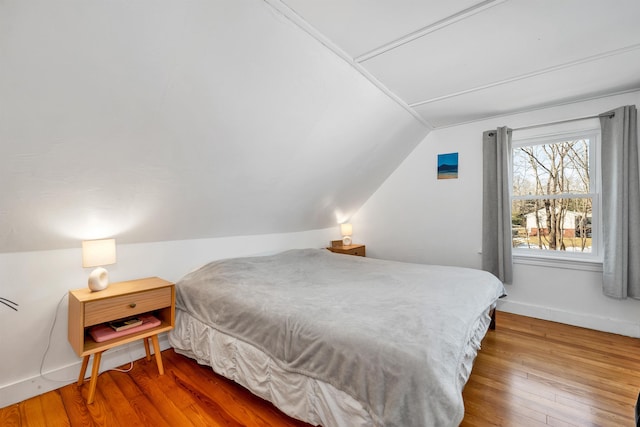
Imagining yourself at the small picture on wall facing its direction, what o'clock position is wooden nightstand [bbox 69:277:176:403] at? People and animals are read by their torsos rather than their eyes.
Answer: The wooden nightstand is roughly at 1 o'clock from the small picture on wall.

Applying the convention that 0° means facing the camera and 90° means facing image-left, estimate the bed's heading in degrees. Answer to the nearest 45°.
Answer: approximately 315°

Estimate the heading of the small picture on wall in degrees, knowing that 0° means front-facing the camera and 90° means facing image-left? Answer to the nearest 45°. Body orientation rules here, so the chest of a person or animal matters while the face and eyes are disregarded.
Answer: approximately 0°

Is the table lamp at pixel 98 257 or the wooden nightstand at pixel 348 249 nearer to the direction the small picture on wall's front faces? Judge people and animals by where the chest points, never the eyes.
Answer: the table lamp

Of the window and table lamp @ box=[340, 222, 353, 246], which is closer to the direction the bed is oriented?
the window
